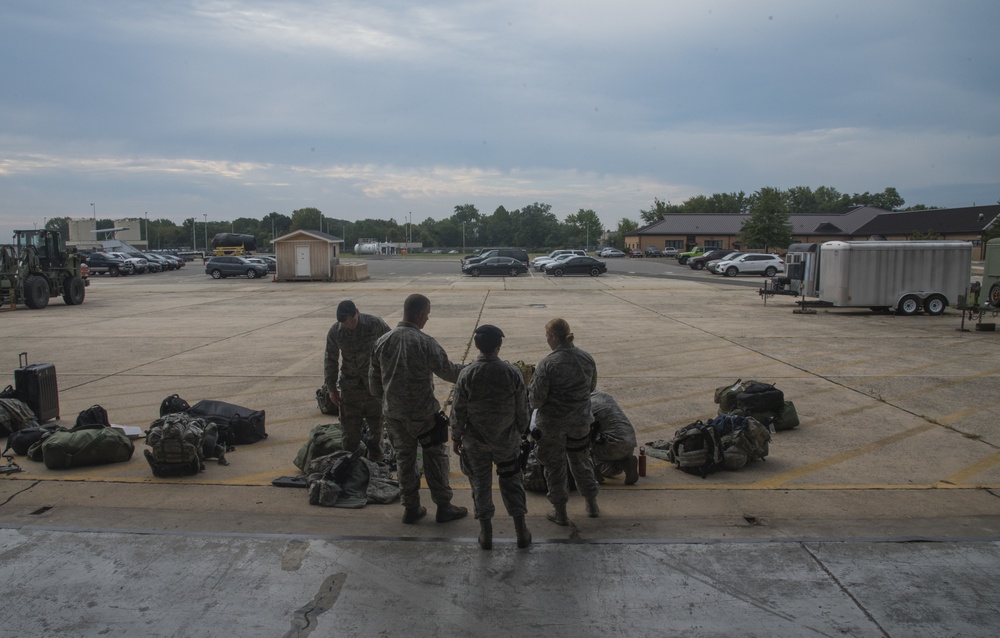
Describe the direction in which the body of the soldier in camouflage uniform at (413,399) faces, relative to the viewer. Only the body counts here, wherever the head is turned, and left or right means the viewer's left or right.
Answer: facing away from the viewer and to the right of the viewer

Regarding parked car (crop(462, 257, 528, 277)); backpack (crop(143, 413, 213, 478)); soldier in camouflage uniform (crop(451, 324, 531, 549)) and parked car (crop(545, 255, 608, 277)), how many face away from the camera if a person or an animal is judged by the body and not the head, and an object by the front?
1

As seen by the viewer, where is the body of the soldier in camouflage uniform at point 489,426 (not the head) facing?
away from the camera

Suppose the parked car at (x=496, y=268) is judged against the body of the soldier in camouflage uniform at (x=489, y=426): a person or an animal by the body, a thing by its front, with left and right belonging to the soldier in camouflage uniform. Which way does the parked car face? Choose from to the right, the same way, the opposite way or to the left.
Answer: to the left

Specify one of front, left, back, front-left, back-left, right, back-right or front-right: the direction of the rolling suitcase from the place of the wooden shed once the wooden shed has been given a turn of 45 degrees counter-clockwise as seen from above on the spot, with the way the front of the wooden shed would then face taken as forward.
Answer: front-right

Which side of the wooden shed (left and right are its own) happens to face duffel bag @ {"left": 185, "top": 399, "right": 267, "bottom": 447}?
front

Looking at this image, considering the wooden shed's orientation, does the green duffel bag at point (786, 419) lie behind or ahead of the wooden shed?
ahead

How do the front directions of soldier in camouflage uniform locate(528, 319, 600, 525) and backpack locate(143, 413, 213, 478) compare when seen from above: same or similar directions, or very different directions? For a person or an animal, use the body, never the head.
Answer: very different directions

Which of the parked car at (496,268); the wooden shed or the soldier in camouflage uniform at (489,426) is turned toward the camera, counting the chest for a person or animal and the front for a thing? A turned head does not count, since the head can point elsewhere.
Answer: the wooden shed

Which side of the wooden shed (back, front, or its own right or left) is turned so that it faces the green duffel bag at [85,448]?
front

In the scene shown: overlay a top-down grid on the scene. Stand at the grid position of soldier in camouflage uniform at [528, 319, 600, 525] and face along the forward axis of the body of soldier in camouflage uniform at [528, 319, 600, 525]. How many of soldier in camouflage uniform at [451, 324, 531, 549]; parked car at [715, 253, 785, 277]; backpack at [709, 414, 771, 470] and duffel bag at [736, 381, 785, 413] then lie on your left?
1

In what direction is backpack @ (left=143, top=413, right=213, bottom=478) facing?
toward the camera

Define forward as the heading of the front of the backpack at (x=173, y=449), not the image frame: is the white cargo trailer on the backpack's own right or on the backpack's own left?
on the backpack's own left

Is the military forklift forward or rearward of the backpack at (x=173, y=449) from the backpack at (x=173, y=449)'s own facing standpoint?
rearward

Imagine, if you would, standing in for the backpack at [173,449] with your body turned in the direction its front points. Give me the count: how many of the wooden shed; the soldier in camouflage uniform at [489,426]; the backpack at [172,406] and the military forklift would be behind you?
3
